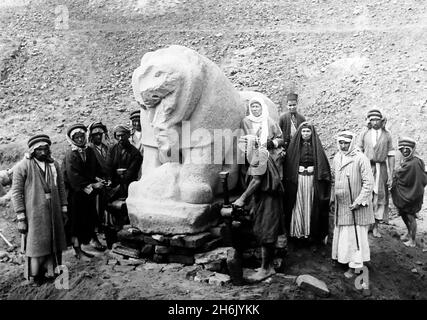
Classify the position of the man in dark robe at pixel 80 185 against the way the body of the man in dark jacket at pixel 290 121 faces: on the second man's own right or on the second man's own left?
on the second man's own right

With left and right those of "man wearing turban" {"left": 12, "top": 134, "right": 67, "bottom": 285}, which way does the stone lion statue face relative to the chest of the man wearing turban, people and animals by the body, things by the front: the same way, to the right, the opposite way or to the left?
to the right

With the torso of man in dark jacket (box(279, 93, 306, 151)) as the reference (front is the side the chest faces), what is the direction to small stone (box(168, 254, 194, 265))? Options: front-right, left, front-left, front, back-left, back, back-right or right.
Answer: front-right

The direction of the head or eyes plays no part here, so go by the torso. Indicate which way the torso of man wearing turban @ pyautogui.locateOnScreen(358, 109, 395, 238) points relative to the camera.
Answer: toward the camera

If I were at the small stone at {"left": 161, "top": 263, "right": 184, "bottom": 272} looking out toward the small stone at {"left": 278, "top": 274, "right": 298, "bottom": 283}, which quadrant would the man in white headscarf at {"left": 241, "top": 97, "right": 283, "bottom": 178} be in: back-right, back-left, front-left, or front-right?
front-left

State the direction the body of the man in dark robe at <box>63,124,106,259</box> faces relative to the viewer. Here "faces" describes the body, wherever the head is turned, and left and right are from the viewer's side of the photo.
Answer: facing the viewer and to the right of the viewer

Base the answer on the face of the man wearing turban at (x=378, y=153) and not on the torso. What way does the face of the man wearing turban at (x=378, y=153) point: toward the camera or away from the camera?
toward the camera

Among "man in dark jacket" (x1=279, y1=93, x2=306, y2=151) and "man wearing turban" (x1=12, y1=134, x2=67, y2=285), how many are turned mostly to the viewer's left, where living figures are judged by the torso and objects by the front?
0

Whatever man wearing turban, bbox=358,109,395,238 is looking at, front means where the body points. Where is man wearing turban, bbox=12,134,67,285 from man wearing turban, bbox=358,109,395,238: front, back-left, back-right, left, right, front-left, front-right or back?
front-right

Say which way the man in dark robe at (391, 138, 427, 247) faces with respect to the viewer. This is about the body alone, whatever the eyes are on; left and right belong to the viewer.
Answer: facing the viewer and to the left of the viewer

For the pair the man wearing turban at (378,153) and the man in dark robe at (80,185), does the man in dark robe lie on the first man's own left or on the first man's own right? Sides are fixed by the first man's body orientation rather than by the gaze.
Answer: on the first man's own right

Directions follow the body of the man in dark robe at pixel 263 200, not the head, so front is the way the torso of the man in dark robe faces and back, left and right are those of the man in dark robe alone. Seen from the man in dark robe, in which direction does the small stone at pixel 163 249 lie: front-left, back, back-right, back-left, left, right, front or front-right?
front

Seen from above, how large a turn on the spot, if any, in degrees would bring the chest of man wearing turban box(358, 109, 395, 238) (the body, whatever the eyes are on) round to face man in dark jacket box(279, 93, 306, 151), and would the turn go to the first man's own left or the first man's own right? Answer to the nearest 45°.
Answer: approximately 90° to the first man's own right

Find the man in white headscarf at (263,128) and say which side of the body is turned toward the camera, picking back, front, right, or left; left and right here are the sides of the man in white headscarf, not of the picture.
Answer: front

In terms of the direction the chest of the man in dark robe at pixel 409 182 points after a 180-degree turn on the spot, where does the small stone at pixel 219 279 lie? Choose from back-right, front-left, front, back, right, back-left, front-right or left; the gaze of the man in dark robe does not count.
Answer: back
